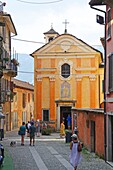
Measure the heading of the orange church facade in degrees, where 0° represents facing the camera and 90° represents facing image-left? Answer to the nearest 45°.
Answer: approximately 0°
